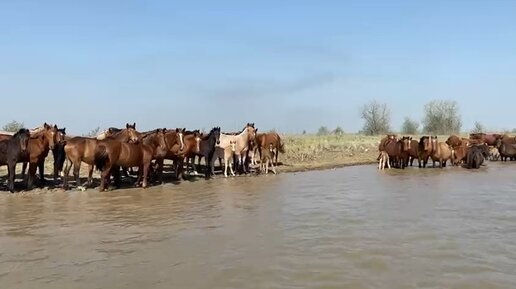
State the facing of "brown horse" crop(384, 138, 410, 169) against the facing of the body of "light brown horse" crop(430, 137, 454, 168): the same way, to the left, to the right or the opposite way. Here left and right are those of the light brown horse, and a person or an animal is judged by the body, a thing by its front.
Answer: to the left

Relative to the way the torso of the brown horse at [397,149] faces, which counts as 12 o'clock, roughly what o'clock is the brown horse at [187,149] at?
the brown horse at [187,149] is roughly at 3 o'clock from the brown horse at [397,149].

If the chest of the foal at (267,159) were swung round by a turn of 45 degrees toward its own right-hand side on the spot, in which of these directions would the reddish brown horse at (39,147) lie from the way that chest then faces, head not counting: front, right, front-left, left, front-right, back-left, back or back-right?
front-right

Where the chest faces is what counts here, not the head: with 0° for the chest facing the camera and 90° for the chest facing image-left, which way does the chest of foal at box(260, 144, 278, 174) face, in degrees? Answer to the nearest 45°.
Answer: approximately 315°

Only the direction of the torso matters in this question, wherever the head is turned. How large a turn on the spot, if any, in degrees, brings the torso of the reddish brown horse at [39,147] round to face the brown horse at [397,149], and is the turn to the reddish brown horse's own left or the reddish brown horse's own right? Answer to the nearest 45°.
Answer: approximately 45° to the reddish brown horse's own left
